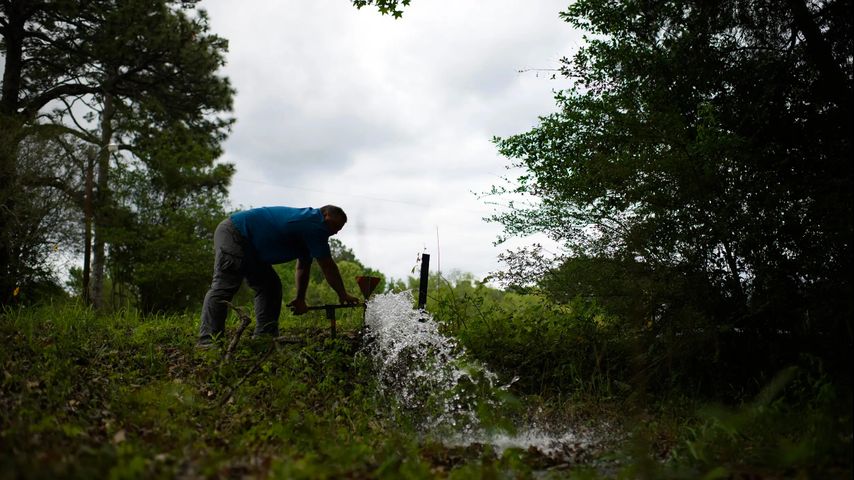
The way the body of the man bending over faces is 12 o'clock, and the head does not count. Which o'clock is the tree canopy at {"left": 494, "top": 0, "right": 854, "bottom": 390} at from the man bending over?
The tree canopy is roughly at 1 o'clock from the man bending over.

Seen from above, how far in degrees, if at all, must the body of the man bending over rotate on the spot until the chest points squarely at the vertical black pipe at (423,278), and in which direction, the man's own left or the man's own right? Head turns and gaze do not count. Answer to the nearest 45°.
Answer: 0° — they already face it

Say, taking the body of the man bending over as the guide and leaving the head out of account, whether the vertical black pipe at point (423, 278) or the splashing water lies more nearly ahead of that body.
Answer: the vertical black pipe

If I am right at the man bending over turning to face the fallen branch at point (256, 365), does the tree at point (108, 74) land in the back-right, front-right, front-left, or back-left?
back-right

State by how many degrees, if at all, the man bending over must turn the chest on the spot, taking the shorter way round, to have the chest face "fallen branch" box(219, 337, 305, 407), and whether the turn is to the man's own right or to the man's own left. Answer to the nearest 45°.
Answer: approximately 90° to the man's own right

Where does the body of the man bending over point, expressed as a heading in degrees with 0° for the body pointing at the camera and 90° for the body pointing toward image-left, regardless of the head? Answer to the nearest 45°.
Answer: approximately 270°

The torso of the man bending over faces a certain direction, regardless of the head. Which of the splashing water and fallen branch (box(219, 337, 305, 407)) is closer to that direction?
the splashing water
